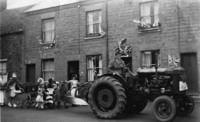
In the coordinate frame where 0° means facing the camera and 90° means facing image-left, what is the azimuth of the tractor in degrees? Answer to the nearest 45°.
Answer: approximately 315°

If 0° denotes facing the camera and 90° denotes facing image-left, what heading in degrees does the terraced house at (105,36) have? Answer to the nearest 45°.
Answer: approximately 45°

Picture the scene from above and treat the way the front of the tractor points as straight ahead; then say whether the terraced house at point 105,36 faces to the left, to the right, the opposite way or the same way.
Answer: to the right

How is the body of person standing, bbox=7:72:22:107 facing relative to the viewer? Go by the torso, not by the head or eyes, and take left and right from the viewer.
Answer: facing the viewer and to the right of the viewer

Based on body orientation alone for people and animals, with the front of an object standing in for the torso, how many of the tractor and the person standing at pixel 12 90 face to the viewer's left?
0

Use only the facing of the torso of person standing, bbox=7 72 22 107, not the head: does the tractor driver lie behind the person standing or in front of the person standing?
in front

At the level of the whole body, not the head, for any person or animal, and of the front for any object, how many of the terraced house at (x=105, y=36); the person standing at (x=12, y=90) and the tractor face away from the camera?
0

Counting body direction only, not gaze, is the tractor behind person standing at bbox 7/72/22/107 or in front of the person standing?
in front

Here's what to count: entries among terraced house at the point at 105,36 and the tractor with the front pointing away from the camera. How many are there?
0

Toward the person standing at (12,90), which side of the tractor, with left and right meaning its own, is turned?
back
